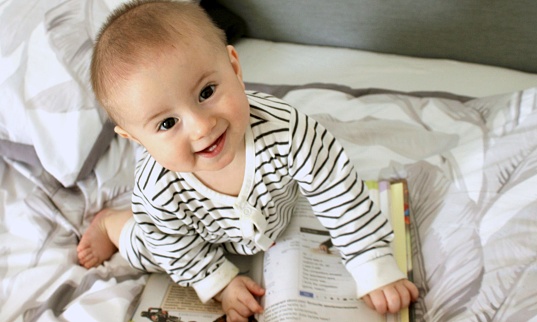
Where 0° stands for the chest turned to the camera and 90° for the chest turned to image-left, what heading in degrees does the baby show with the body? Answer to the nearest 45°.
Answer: approximately 315°
